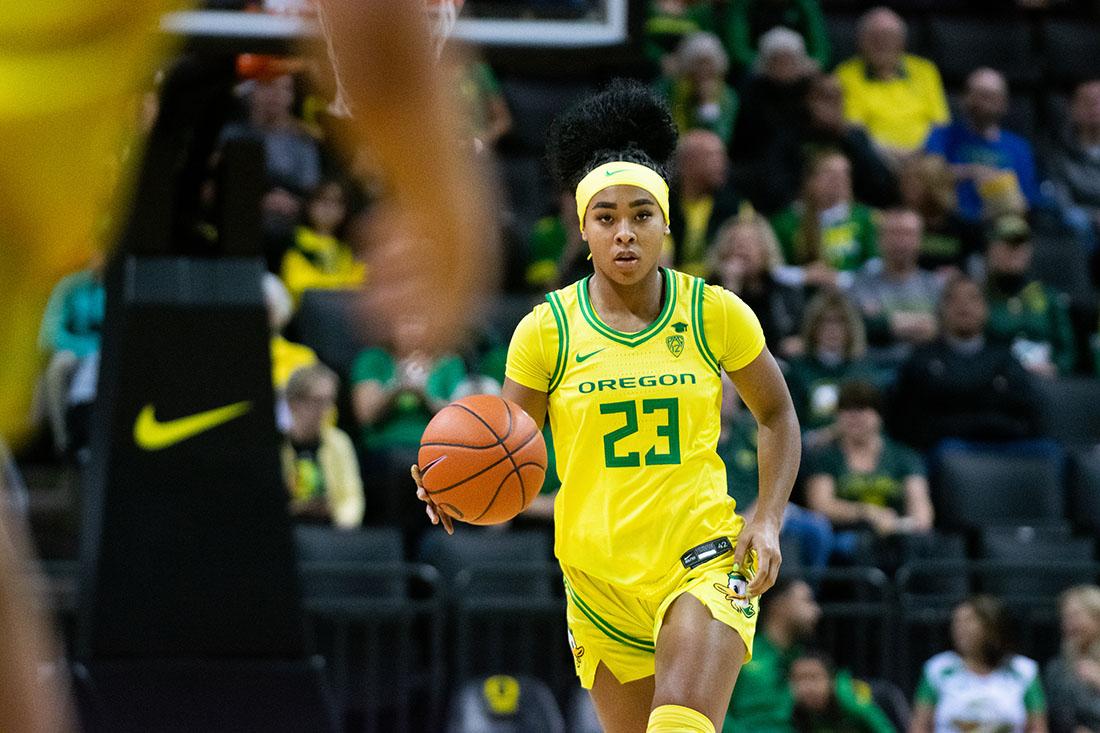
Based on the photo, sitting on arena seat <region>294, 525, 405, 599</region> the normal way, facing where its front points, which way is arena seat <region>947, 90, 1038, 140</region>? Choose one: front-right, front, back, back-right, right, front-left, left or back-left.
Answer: back-left

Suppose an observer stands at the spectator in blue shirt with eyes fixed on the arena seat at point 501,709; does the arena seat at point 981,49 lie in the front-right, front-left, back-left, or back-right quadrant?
back-right

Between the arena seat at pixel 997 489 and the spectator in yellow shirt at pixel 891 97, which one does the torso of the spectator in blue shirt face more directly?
the arena seat

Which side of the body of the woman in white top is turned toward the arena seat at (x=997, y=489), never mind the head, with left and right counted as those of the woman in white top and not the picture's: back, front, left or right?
back

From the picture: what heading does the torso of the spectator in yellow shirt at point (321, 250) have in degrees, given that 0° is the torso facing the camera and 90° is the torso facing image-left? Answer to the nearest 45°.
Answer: approximately 0°

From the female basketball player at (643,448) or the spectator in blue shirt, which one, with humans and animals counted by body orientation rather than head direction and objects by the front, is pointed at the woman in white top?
the spectator in blue shirt

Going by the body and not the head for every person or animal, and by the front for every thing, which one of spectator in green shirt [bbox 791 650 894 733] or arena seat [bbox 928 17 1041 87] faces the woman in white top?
the arena seat

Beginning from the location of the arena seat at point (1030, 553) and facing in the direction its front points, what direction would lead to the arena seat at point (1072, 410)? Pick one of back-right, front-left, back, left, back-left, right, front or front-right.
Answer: back

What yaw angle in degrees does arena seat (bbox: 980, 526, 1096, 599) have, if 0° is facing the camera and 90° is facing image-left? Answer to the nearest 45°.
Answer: approximately 0°
